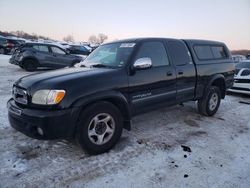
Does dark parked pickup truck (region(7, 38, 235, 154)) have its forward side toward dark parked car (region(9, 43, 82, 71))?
no

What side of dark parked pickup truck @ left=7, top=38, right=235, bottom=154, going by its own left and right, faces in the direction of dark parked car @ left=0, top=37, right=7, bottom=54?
right

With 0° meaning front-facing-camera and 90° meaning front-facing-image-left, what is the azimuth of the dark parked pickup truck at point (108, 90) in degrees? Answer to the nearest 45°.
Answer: approximately 45°

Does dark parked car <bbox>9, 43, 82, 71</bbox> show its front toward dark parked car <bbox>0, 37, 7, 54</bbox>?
no
